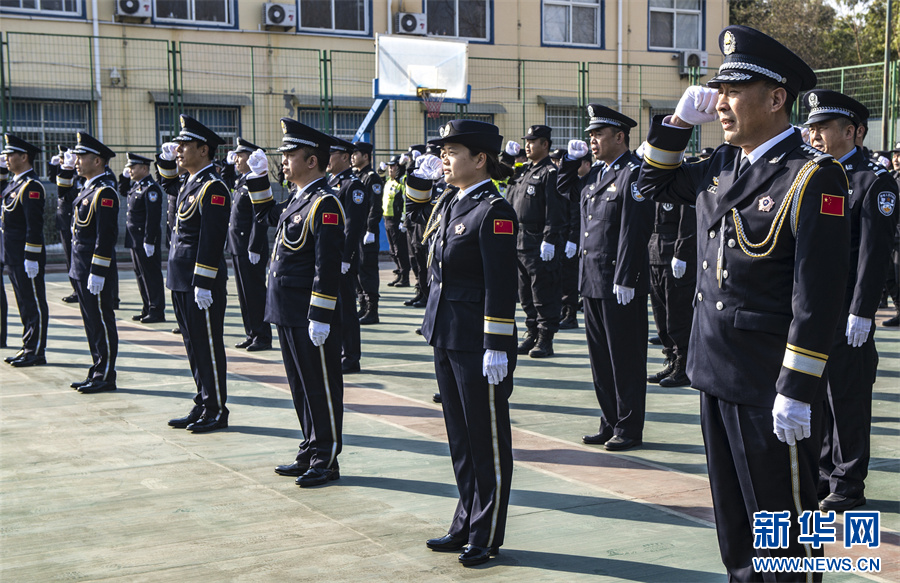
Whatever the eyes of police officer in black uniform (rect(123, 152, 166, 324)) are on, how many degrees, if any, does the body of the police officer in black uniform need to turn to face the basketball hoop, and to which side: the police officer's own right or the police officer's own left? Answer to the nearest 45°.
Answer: approximately 180°

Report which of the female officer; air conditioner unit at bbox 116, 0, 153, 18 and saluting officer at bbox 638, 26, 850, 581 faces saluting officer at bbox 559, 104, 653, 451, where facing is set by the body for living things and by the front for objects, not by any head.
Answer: the air conditioner unit

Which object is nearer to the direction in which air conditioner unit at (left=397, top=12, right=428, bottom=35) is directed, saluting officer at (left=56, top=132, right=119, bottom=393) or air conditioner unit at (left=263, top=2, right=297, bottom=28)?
the saluting officer

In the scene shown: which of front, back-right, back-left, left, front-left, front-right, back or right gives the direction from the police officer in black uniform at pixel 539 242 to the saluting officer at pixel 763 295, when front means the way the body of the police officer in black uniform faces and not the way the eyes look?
front-left

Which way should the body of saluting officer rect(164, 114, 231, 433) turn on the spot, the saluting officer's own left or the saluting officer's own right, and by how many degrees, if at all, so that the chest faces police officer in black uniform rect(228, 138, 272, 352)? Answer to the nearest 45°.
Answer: approximately 135° to the saluting officer's own right

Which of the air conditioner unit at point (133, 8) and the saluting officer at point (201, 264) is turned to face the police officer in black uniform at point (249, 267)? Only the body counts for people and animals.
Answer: the air conditioner unit

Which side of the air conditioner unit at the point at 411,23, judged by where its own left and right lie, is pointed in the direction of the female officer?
front

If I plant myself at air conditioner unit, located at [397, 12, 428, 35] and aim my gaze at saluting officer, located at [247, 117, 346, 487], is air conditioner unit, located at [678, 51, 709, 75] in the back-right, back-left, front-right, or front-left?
back-left

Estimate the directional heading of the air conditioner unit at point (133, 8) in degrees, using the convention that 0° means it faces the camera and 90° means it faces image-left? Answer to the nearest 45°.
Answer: approximately 0°

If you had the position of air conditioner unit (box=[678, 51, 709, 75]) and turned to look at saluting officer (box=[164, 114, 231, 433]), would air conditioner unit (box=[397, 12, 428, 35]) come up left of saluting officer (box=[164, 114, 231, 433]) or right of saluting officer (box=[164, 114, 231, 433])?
right

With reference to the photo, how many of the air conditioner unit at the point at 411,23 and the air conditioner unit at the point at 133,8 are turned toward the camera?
2

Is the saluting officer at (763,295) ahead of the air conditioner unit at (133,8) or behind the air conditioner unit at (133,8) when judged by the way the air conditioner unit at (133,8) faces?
ahead

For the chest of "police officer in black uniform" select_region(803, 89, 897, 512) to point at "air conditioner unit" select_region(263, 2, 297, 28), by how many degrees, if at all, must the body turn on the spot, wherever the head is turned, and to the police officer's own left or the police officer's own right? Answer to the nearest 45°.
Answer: approximately 90° to the police officer's own right

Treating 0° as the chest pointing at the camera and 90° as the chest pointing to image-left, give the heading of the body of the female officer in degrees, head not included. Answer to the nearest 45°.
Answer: approximately 45°

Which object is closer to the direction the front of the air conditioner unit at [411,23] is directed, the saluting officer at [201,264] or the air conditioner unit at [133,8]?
the saluting officer

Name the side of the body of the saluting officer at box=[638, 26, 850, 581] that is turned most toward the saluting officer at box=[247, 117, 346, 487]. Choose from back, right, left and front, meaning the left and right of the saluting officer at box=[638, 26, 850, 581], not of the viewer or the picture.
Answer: right
